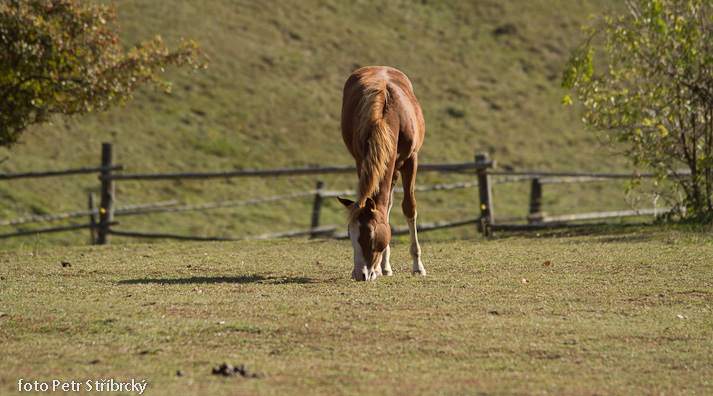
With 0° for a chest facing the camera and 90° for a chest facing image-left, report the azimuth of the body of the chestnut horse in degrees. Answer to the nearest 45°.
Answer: approximately 0°
